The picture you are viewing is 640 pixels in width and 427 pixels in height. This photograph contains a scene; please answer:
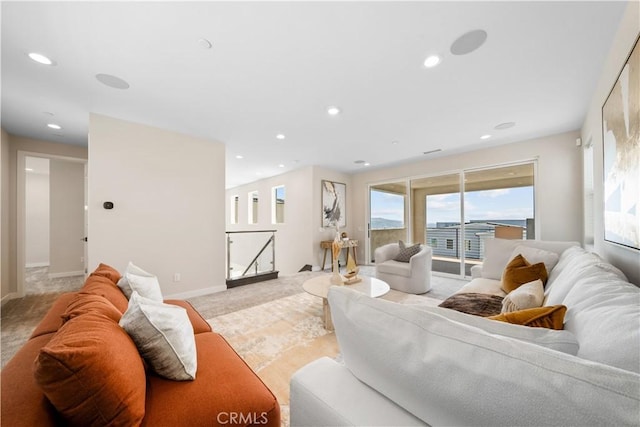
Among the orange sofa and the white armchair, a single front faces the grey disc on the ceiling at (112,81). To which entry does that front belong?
the white armchair

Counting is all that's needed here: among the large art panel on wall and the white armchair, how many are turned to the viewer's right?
0

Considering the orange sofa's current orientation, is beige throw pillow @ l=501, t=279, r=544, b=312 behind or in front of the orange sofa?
in front

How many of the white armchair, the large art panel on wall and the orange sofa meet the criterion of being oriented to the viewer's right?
1

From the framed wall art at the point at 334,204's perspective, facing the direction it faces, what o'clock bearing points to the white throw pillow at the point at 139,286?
The white throw pillow is roughly at 2 o'clock from the framed wall art.

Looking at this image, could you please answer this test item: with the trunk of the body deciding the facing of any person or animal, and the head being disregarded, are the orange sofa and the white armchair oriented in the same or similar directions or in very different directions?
very different directions

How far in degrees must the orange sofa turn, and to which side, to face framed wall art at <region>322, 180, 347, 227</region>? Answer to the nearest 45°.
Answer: approximately 45° to its left

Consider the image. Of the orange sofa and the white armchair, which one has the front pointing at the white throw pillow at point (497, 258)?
the orange sofa

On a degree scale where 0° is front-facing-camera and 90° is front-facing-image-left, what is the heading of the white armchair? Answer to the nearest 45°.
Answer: approximately 45°

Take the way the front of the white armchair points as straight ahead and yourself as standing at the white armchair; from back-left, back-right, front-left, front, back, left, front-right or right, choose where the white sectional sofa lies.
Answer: front-left

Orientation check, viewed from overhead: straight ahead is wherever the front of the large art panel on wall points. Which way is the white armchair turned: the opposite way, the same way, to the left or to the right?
to the left

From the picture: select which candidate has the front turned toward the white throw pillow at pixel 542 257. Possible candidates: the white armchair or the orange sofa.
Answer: the orange sofa

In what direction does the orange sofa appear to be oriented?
to the viewer's right
